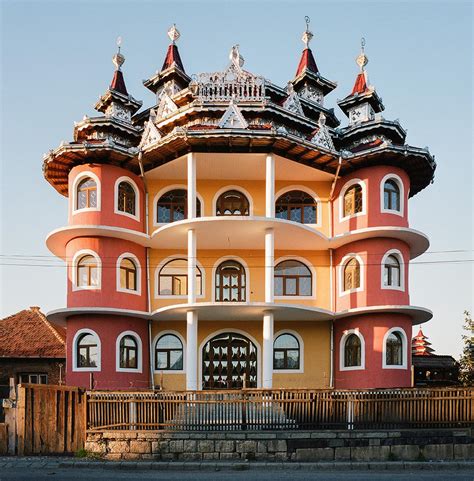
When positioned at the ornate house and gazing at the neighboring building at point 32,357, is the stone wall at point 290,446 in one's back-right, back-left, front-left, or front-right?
back-left

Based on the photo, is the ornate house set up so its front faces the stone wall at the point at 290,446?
yes

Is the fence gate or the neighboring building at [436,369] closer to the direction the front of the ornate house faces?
the fence gate

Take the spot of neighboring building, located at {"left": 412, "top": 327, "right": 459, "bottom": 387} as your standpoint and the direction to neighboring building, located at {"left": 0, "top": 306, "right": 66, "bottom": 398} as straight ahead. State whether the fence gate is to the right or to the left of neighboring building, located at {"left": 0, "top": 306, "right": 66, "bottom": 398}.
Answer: left

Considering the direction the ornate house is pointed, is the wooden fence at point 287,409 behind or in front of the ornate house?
in front

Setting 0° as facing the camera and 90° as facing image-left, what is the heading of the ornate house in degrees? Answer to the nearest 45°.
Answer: approximately 0°

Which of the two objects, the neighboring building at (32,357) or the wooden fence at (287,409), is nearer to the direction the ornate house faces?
the wooden fence

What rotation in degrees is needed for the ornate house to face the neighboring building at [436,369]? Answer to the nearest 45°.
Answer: approximately 135° to its left

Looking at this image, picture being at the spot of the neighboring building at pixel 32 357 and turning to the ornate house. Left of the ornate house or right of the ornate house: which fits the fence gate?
right
